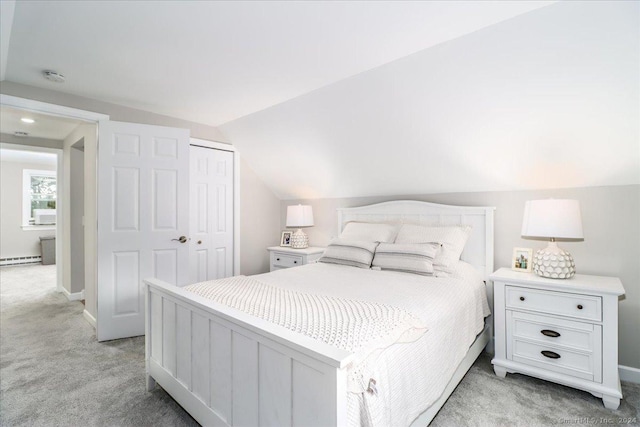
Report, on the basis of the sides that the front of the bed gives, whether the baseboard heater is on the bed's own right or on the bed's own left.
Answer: on the bed's own right

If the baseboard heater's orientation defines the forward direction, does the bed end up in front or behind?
in front

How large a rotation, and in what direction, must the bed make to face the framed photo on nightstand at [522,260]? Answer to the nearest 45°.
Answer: approximately 180°

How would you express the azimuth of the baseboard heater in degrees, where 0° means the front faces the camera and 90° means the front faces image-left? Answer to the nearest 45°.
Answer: approximately 0°

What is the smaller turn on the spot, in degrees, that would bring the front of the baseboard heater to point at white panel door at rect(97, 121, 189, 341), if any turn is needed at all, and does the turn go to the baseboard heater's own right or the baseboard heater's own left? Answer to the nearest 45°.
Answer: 0° — it already faces it

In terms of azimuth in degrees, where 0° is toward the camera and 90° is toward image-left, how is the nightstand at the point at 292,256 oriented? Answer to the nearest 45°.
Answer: approximately 45°

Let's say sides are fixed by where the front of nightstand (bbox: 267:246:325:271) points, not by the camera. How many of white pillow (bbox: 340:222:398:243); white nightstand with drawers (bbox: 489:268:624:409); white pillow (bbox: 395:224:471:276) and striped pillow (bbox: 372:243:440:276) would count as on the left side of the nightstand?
4

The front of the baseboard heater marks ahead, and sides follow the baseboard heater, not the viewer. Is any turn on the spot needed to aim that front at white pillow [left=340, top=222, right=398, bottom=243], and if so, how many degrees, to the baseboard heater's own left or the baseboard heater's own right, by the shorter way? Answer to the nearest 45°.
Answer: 0° — it already faces it

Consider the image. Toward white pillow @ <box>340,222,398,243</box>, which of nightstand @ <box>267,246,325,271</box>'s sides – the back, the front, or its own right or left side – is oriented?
left

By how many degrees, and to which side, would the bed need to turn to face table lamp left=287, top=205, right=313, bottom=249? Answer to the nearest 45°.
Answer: approximately 135° to its right

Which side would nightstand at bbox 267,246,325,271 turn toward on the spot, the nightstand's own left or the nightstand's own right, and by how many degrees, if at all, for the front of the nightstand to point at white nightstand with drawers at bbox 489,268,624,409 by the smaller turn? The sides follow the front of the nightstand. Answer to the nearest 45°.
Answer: approximately 90° to the nightstand's own left

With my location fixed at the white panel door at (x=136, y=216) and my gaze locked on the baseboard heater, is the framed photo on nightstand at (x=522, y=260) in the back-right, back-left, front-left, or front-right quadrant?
back-right

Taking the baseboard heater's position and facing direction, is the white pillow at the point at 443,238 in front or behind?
in front

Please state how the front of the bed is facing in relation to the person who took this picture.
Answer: facing the viewer and to the left of the viewer
